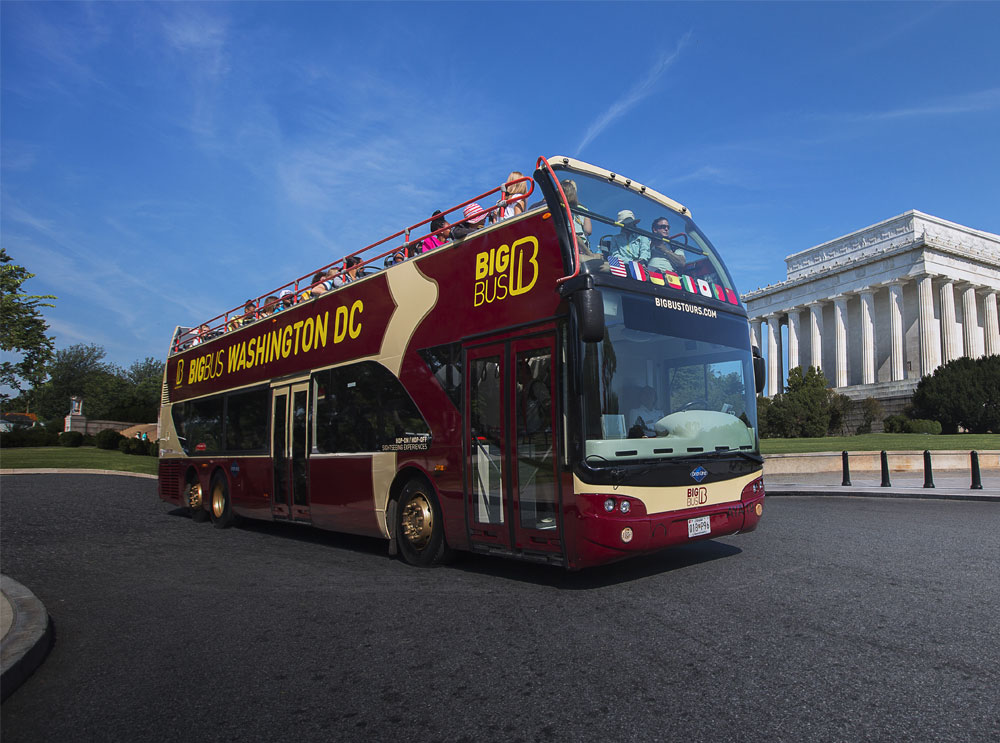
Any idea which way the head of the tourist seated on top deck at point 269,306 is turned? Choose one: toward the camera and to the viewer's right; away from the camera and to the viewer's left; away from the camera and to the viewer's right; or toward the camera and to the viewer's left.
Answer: toward the camera and to the viewer's right

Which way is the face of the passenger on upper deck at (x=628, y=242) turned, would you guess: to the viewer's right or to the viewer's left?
to the viewer's right

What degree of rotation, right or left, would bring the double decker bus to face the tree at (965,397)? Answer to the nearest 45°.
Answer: approximately 90° to its left

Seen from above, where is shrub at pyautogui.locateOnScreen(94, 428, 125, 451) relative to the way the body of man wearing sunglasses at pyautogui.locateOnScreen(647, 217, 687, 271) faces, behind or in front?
behind

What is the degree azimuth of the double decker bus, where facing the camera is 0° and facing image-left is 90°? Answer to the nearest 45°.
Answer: approximately 315°

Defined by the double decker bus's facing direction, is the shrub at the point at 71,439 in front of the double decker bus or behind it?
behind

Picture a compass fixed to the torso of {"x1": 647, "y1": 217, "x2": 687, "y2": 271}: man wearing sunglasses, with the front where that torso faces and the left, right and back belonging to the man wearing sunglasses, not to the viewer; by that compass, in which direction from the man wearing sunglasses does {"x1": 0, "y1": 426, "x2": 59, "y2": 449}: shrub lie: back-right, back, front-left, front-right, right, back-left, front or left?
back

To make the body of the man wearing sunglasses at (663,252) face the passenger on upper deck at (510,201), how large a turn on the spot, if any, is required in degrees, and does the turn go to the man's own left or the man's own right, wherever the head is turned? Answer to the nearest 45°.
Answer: approximately 135° to the man's own right

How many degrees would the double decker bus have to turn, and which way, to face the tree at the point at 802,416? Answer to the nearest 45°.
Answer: approximately 90° to its left

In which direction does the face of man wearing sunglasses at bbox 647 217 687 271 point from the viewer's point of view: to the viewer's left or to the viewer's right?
to the viewer's right

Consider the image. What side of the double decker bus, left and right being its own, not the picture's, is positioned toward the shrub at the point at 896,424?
left

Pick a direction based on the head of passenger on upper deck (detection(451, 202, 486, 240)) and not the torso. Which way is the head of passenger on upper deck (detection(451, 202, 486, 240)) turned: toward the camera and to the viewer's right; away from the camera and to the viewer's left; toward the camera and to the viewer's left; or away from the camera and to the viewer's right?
toward the camera and to the viewer's right
